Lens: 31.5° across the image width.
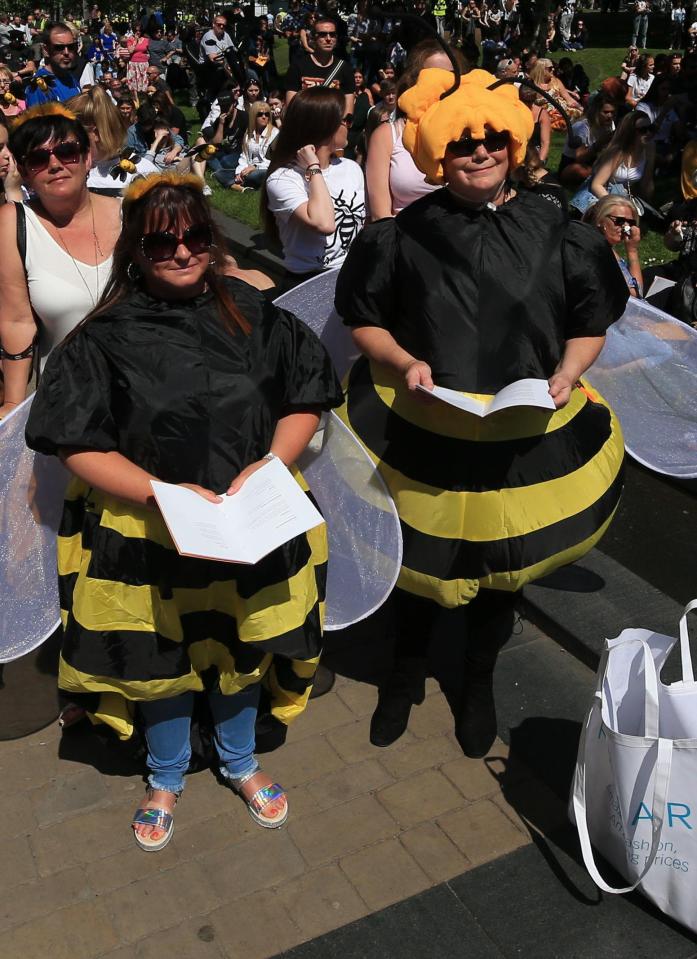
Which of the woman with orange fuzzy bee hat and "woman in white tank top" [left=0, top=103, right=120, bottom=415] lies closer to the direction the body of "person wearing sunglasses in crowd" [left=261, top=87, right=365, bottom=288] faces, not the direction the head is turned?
the woman with orange fuzzy bee hat

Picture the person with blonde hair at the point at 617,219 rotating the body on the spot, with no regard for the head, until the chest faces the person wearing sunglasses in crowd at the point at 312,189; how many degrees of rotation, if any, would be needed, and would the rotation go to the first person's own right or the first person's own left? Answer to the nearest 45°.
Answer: approximately 90° to the first person's own right

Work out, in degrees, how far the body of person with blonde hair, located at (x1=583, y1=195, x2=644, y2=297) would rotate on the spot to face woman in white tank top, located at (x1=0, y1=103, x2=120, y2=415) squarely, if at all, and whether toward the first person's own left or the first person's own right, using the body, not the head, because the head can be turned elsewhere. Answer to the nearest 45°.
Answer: approximately 90° to the first person's own right

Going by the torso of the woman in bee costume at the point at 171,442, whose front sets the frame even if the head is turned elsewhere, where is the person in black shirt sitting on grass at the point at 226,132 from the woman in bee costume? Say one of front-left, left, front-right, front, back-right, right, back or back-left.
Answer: back

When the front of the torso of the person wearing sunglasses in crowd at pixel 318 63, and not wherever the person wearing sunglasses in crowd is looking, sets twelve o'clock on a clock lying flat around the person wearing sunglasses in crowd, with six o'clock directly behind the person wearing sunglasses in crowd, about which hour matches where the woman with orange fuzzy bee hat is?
The woman with orange fuzzy bee hat is roughly at 12 o'clock from the person wearing sunglasses in crowd.

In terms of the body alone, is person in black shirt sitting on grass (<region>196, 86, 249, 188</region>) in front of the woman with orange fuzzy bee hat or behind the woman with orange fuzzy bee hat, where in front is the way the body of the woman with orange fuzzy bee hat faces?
behind

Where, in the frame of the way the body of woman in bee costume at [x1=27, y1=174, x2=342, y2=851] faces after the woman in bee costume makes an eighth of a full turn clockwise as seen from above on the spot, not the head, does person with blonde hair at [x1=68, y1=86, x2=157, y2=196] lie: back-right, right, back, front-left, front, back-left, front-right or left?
back-right

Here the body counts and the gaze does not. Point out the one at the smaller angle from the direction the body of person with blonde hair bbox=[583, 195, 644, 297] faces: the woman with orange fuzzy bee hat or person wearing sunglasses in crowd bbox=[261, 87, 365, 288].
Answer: the woman with orange fuzzy bee hat

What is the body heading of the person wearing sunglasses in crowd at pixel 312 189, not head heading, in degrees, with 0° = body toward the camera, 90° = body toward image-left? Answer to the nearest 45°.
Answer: approximately 315°

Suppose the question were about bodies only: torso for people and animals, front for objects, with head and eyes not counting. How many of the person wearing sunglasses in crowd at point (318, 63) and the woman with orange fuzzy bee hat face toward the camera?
2

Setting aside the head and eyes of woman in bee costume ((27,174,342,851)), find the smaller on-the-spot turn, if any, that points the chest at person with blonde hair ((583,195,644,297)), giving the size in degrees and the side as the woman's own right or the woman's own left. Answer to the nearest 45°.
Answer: approximately 135° to the woman's own left
